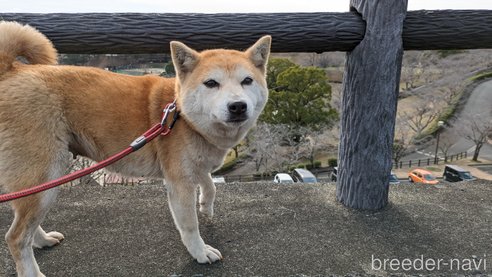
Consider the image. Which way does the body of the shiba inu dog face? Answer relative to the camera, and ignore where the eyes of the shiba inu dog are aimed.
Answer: to the viewer's right

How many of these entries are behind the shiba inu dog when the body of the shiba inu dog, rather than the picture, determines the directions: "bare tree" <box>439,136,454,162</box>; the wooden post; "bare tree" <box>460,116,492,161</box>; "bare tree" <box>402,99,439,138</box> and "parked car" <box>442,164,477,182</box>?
0

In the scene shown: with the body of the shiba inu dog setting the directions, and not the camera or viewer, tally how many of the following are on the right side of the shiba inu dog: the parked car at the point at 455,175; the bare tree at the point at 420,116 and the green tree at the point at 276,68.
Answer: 0

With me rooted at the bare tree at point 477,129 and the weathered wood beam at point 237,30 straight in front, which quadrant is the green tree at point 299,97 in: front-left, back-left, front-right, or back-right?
front-right

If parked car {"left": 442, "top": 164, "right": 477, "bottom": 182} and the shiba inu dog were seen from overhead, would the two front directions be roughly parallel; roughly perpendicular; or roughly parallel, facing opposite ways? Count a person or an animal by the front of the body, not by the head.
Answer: roughly parallel
